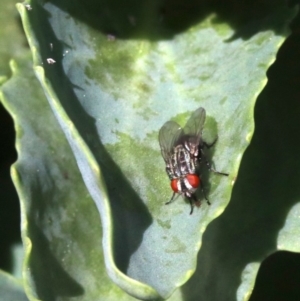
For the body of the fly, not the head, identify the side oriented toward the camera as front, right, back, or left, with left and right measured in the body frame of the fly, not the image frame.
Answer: front
